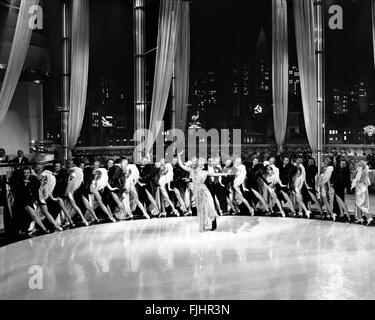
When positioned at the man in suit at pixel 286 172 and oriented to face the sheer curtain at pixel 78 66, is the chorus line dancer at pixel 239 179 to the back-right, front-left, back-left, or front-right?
front-left

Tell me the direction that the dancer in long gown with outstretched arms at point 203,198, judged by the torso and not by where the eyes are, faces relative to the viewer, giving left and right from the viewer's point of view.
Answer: facing the viewer

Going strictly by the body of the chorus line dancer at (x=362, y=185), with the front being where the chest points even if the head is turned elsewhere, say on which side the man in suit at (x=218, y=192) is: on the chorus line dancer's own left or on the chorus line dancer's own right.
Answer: on the chorus line dancer's own right

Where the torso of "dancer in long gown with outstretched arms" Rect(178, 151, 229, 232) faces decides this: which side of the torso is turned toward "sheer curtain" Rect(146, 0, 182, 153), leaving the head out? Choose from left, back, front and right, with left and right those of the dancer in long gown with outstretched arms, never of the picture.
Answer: back

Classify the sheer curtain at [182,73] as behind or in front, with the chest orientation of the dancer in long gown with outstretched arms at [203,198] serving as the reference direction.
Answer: behind

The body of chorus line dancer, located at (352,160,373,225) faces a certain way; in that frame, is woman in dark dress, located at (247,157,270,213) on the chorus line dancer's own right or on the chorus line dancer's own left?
on the chorus line dancer's own right

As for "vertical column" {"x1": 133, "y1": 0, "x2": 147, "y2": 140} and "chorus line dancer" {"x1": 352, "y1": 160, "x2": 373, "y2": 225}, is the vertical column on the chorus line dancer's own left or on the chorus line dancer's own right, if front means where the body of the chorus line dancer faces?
on the chorus line dancer's own right

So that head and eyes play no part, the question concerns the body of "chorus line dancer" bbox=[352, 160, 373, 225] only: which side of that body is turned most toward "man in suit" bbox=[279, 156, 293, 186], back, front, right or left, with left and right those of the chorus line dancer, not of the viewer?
right

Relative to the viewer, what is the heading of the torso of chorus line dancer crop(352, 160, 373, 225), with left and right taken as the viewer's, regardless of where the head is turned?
facing the viewer and to the left of the viewer
